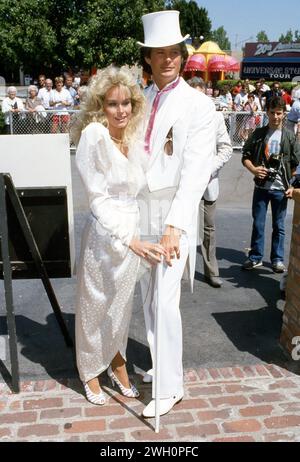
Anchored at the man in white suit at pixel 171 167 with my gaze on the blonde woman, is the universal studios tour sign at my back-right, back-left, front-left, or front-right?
back-right

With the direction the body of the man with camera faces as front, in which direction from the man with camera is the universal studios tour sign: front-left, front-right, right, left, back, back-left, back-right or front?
back

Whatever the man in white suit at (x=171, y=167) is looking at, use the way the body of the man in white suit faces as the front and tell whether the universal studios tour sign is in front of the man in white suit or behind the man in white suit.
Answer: behind

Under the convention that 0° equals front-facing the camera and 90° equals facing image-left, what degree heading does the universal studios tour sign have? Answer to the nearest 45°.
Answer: approximately 0°

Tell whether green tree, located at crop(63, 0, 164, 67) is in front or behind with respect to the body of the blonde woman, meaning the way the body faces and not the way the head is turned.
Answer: behind
